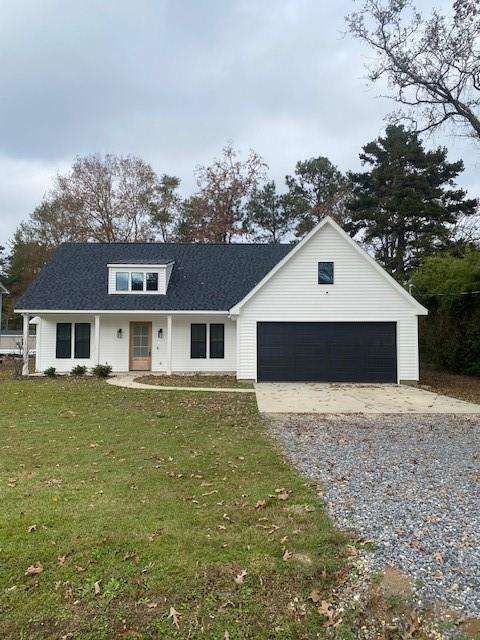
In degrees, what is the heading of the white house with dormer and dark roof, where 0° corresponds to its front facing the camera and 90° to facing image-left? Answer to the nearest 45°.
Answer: approximately 0°

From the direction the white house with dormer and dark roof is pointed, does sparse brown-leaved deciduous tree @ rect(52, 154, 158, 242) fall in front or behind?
behind

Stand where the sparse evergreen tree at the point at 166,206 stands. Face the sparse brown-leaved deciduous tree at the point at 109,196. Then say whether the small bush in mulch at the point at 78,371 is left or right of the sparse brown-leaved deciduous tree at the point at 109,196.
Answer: left

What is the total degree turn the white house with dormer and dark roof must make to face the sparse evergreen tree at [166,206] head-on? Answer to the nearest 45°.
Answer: approximately 180°

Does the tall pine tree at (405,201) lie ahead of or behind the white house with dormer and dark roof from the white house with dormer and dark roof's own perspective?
behind

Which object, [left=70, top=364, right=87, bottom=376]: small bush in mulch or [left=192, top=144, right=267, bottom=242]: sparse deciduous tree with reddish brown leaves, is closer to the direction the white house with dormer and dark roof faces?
the small bush in mulch

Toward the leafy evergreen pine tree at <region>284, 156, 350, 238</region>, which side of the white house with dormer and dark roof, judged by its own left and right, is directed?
back

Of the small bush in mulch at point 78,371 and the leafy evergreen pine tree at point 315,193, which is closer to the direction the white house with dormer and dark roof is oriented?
the small bush in mulch

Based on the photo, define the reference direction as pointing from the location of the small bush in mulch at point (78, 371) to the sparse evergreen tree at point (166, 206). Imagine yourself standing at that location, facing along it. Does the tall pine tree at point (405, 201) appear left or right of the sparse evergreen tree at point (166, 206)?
right

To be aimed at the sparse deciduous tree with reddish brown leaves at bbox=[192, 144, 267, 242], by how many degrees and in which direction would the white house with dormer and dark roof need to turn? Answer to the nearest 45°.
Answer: approximately 180°
